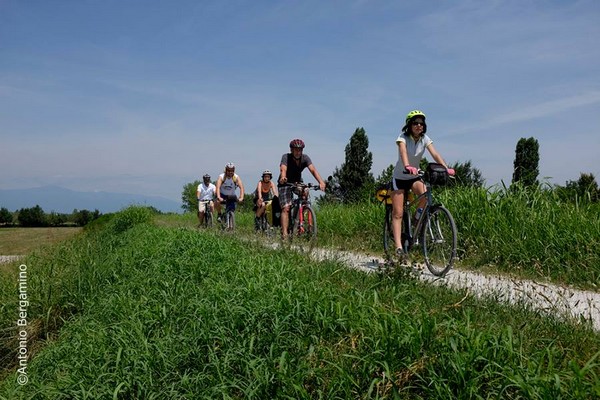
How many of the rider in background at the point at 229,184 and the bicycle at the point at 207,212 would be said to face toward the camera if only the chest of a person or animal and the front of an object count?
2

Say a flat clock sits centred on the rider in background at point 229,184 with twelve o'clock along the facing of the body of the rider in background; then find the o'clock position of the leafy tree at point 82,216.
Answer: The leafy tree is roughly at 5 o'clock from the rider in background.

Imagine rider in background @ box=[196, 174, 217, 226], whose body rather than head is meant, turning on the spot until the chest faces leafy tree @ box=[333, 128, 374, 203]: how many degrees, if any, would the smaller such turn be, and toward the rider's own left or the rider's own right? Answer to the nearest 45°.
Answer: approximately 135° to the rider's own left

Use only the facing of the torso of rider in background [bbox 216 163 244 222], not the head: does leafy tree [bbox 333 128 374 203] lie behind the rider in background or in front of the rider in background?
behind

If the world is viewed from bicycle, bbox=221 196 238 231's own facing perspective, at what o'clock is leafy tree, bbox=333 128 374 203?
The leafy tree is roughly at 7 o'clock from the bicycle.

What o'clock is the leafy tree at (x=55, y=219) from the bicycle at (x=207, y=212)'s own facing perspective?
The leafy tree is roughly at 5 o'clock from the bicycle.

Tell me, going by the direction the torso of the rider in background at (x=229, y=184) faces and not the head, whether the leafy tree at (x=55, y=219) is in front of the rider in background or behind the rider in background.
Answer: behind

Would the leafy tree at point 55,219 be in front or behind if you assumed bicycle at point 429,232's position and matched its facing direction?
behind

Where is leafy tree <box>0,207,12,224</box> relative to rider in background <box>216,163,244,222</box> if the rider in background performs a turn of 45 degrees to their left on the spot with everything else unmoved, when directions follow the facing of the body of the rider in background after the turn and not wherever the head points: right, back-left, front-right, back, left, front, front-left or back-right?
back
